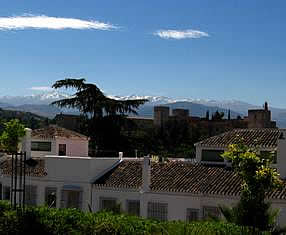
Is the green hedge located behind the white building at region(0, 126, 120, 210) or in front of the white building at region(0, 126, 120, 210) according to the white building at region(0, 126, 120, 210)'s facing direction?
in front

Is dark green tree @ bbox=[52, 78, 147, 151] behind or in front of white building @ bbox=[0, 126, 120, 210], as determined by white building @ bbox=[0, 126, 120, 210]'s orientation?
behind

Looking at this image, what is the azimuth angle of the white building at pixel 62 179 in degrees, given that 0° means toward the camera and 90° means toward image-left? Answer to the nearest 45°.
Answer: approximately 0°
